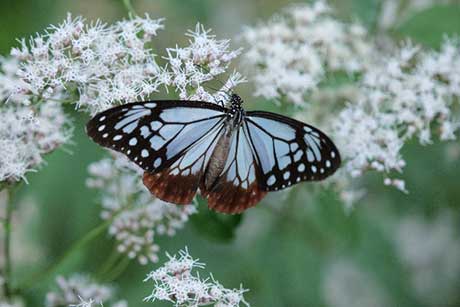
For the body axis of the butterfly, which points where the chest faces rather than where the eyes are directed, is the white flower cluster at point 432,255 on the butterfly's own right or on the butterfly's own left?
on the butterfly's own right

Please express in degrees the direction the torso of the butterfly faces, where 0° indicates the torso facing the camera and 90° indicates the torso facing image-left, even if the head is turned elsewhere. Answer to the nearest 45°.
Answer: approximately 180°
